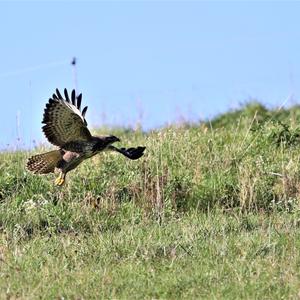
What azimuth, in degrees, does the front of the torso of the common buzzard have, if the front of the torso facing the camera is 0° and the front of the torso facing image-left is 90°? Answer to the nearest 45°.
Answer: approximately 270°
